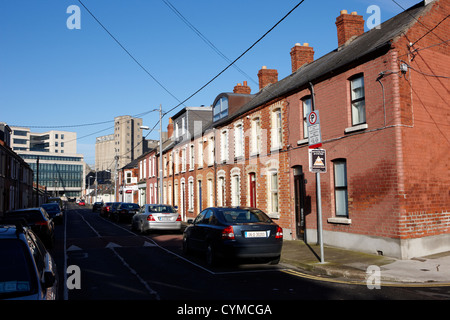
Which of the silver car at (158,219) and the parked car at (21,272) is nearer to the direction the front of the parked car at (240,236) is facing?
the silver car

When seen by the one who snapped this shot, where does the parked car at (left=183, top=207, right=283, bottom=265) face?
facing away from the viewer and to the left of the viewer

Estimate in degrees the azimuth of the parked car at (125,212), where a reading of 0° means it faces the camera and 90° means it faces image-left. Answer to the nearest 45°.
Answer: approximately 135°

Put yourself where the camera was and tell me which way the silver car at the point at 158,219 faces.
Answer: facing away from the viewer and to the left of the viewer

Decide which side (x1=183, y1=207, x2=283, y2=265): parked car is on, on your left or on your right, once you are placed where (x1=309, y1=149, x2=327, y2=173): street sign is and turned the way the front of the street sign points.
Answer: on your right

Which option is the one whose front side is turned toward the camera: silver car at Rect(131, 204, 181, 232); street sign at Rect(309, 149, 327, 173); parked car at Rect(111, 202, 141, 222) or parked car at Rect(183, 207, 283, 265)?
the street sign

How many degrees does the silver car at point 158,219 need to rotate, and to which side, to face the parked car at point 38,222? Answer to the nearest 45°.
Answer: approximately 90° to its left
